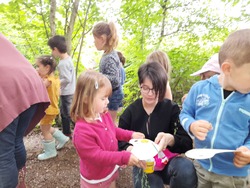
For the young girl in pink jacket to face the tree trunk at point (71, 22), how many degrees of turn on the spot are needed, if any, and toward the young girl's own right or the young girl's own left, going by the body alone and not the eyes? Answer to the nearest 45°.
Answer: approximately 135° to the young girl's own left

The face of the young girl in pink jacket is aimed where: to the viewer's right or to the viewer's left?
to the viewer's right
